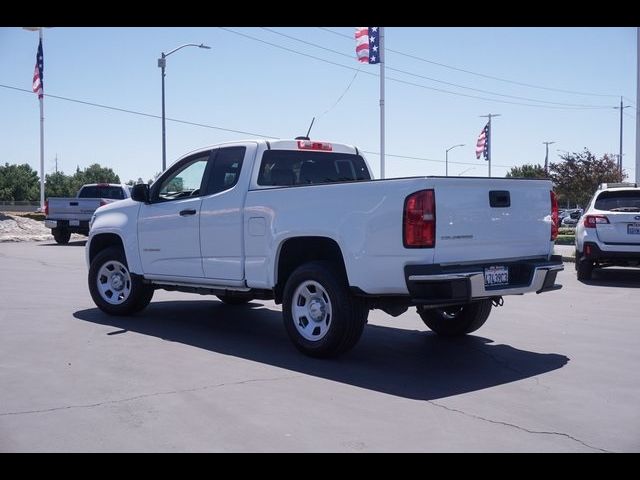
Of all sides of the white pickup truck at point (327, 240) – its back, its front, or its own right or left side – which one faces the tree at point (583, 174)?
right

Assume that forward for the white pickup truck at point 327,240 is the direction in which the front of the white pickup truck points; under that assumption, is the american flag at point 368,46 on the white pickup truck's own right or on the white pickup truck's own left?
on the white pickup truck's own right

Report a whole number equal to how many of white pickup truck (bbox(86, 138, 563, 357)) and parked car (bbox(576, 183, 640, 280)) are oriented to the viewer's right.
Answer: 0

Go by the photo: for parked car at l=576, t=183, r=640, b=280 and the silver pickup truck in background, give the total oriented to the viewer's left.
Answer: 0

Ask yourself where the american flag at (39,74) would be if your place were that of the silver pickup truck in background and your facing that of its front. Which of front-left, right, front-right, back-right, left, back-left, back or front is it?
front-left

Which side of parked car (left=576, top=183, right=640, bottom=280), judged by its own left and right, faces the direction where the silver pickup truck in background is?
left

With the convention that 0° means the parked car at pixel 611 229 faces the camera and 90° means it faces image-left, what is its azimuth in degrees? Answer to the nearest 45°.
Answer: approximately 180°

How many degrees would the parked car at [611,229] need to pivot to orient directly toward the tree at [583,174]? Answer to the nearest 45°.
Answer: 0° — it already faces it

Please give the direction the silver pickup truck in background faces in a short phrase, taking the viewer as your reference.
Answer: facing away from the viewer and to the right of the viewer

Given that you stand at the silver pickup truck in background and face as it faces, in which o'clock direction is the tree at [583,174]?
The tree is roughly at 1 o'clock from the silver pickup truck in background.

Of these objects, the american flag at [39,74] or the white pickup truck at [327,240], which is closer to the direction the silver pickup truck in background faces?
the american flag

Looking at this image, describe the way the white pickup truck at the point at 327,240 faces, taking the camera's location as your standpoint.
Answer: facing away from the viewer and to the left of the viewer
